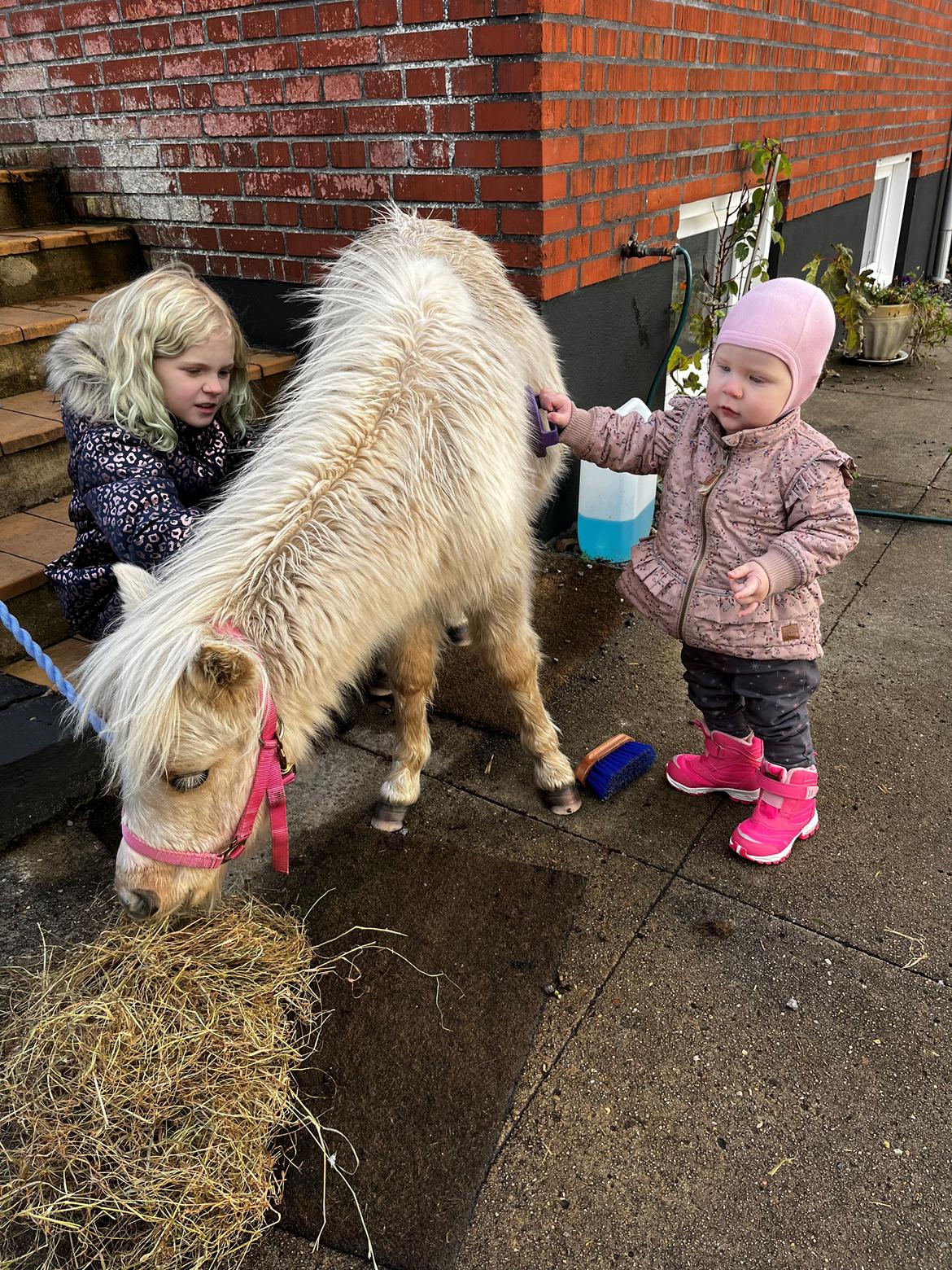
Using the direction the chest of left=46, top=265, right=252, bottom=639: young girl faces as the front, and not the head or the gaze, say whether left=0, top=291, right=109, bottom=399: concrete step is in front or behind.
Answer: behind

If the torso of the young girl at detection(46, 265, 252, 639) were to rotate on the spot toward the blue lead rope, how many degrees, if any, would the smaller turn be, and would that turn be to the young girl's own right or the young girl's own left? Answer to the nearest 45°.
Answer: approximately 90° to the young girl's own right

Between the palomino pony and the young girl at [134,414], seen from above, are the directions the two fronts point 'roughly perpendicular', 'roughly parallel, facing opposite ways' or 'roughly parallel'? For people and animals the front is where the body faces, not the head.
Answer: roughly perpendicular

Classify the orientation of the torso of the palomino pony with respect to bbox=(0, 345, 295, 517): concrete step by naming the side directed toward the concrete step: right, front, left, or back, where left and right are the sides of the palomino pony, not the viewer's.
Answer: right

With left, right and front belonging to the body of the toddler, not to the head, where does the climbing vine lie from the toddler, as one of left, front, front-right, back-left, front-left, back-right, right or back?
back-right

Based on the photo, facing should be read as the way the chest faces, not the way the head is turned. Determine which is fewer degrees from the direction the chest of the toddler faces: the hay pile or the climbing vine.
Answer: the hay pile

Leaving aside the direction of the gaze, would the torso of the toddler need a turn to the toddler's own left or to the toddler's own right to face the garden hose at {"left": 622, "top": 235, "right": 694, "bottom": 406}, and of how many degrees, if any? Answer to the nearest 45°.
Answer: approximately 135° to the toddler's own right

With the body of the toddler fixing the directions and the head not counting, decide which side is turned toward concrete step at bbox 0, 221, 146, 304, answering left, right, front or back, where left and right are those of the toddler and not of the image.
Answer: right

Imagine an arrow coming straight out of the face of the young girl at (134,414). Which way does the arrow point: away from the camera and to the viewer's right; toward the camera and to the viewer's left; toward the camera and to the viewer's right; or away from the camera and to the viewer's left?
toward the camera and to the viewer's right

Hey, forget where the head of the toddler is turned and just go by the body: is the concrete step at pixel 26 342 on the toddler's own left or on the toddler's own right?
on the toddler's own right
